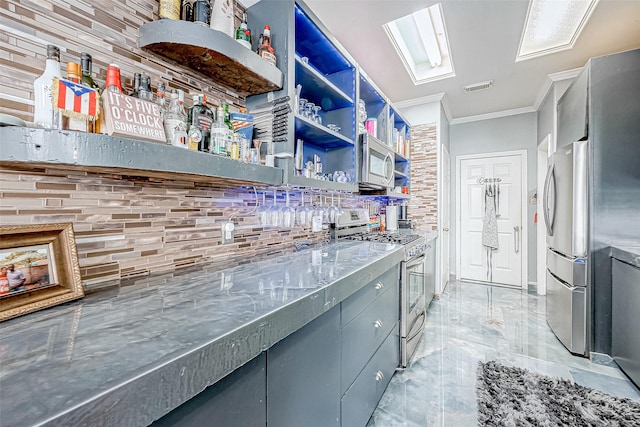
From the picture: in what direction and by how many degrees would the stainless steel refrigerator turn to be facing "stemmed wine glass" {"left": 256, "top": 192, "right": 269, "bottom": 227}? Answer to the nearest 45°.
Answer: approximately 45° to its left

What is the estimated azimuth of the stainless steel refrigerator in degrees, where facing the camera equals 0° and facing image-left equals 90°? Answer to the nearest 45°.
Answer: approximately 90°

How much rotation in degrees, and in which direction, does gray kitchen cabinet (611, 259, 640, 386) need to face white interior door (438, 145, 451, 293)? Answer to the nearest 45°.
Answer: approximately 45° to its right

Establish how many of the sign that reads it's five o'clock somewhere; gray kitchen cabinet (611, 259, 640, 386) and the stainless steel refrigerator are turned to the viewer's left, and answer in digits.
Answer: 2

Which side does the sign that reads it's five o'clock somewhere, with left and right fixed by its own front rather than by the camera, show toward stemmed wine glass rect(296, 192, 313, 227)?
left

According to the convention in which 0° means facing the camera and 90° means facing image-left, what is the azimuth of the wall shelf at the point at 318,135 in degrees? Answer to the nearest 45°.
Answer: approximately 315°

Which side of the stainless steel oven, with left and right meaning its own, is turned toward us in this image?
right

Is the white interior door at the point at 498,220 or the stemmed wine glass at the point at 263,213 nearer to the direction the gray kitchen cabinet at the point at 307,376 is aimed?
the white interior door
